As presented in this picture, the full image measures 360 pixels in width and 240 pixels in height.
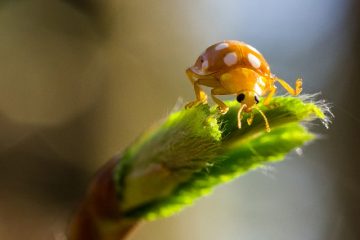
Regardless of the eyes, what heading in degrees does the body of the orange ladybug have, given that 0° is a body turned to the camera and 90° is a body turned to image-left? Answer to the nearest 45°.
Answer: approximately 315°
